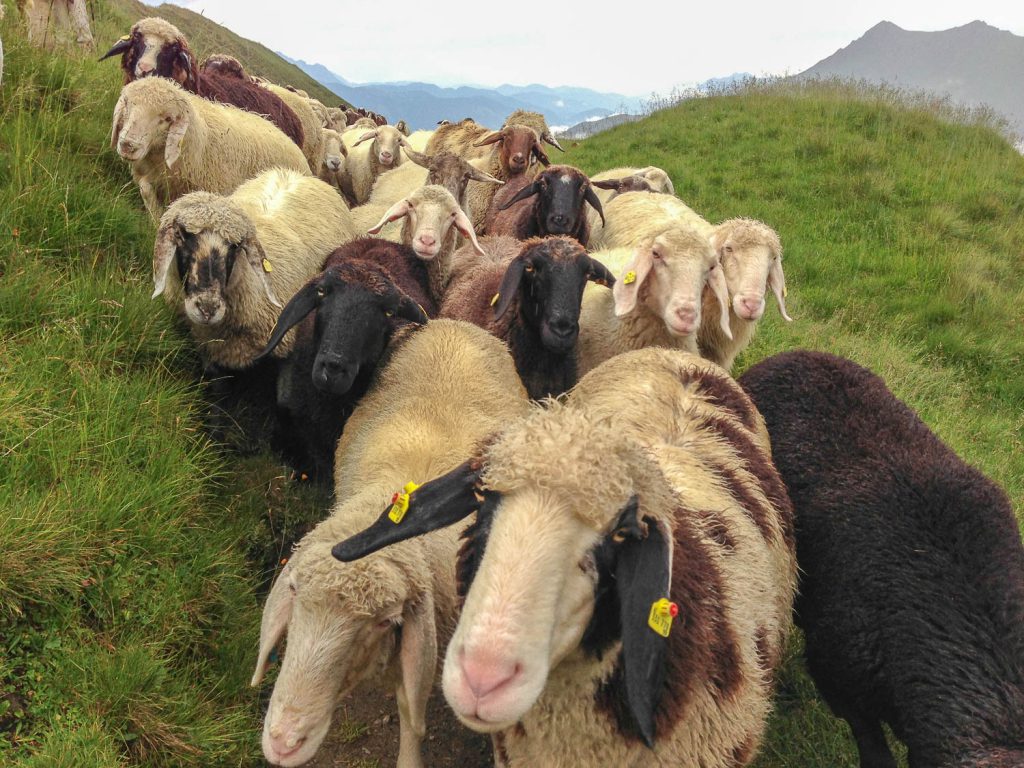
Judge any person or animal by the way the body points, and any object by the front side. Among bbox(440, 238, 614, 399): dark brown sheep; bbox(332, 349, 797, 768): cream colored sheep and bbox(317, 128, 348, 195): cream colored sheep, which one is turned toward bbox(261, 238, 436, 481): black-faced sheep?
bbox(317, 128, 348, 195): cream colored sheep

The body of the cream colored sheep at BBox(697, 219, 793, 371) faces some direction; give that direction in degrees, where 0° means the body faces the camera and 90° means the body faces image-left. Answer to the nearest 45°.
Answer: approximately 0°

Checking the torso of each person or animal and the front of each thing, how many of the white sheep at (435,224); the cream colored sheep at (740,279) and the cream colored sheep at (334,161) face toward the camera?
3

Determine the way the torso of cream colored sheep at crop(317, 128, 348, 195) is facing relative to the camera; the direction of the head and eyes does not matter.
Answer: toward the camera

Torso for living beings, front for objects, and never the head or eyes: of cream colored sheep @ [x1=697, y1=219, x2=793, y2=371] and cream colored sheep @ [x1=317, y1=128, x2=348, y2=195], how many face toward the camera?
2

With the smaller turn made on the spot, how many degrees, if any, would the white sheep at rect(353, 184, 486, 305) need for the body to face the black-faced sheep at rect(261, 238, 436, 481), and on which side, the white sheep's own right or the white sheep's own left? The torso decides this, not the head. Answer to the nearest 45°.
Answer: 0° — it already faces it

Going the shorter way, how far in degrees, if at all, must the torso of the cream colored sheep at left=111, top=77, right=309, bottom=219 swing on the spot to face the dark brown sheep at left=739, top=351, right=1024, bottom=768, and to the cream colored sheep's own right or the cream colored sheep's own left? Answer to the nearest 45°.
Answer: approximately 90° to the cream colored sheep's own left

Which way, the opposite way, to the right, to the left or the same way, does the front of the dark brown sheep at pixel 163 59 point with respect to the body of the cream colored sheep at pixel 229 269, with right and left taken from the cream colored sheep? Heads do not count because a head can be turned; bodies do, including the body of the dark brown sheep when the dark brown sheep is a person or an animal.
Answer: the same way

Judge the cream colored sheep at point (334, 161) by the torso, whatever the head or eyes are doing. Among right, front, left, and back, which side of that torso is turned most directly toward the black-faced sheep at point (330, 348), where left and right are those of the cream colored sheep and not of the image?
front

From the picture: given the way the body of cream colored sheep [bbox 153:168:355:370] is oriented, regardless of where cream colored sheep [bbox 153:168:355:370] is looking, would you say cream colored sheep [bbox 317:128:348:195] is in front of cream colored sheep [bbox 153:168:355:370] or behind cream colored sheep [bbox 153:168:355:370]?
behind

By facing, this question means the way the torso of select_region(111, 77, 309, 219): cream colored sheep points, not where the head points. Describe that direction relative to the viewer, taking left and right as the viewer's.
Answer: facing the viewer and to the left of the viewer

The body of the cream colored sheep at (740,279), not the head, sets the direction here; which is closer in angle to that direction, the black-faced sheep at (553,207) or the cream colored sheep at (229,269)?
the cream colored sheep
